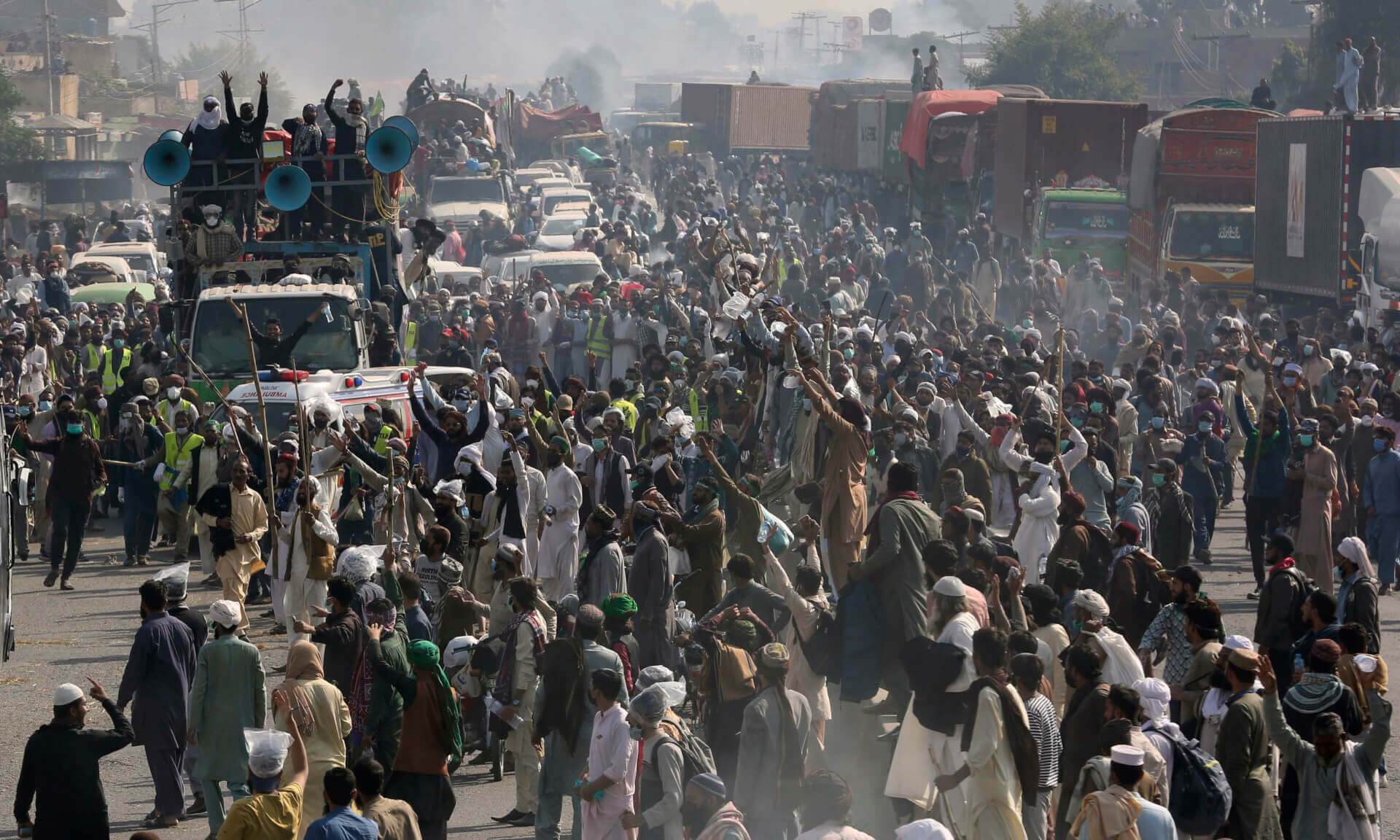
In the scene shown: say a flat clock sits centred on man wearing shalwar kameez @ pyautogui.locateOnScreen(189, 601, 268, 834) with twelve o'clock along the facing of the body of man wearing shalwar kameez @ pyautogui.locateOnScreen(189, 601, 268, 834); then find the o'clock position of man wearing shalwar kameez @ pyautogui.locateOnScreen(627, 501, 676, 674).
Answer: man wearing shalwar kameez @ pyautogui.locateOnScreen(627, 501, 676, 674) is roughly at 2 o'clock from man wearing shalwar kameez @ pyautogui.locateOnScreen(189, 601, 268, 834).

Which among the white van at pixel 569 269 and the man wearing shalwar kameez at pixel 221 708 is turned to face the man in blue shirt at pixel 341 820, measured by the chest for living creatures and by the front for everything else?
the white van

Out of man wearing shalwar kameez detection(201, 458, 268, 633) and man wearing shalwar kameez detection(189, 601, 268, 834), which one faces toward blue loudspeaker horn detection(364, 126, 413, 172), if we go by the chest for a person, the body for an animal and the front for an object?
man wearing shalwar kameez detection(189, 601, 268, 834)

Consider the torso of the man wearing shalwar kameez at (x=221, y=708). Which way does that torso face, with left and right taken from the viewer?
facing away from the viewer

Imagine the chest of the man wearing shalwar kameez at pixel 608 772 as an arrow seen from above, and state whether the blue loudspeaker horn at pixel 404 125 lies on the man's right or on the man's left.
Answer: on the man's right

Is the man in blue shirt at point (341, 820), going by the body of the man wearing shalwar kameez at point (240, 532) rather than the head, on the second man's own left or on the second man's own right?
on the second man's own left

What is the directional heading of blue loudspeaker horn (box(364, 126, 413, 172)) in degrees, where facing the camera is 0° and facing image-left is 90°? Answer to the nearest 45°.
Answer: approximately 0°

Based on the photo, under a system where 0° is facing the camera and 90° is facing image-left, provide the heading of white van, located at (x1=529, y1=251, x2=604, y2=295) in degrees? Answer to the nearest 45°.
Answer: approximately 0°

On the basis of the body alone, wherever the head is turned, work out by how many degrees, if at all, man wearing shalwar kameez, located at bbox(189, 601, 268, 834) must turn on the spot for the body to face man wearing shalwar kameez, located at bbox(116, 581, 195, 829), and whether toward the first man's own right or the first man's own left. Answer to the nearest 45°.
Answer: approximately 45° to the first man's own left

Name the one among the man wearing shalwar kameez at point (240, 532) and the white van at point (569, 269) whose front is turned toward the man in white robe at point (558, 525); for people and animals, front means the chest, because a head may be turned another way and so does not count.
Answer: the white van
